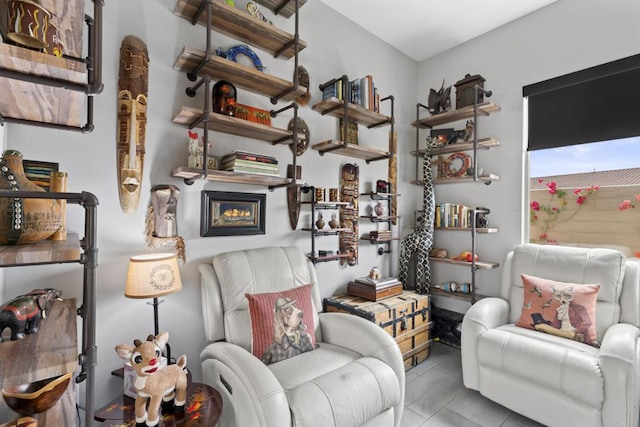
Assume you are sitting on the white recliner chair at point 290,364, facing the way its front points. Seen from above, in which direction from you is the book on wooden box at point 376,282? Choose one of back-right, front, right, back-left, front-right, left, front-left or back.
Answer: left

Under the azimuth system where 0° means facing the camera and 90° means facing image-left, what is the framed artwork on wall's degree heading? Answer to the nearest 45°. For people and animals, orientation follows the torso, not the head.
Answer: approximately 315°

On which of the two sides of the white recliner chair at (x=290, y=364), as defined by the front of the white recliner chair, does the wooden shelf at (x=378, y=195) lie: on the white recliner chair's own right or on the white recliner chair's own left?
on the white recliner chair's own left

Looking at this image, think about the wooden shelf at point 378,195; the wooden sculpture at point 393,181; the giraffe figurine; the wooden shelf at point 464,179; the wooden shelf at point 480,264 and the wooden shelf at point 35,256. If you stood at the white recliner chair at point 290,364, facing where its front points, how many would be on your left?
5

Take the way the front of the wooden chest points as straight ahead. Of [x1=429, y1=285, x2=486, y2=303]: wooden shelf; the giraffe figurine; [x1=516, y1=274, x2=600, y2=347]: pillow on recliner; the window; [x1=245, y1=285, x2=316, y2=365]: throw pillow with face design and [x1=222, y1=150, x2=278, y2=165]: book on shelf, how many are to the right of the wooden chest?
2

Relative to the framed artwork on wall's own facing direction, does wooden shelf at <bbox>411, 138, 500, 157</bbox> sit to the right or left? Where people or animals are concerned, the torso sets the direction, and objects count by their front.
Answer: on its left

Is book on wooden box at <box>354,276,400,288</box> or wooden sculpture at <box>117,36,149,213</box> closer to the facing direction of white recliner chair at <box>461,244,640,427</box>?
the wooden sculpture

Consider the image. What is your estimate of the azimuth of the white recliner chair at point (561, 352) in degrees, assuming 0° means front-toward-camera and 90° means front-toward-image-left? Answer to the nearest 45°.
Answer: approximately 45°

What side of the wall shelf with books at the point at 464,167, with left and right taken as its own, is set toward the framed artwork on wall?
front

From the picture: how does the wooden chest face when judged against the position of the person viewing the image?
facing the viewer and to the right of the viewer

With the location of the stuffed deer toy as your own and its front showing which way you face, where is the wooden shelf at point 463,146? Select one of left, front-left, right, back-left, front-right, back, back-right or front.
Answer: back-left
